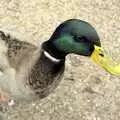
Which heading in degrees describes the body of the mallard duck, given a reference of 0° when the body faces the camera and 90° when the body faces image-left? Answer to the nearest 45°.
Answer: approximately 270°
